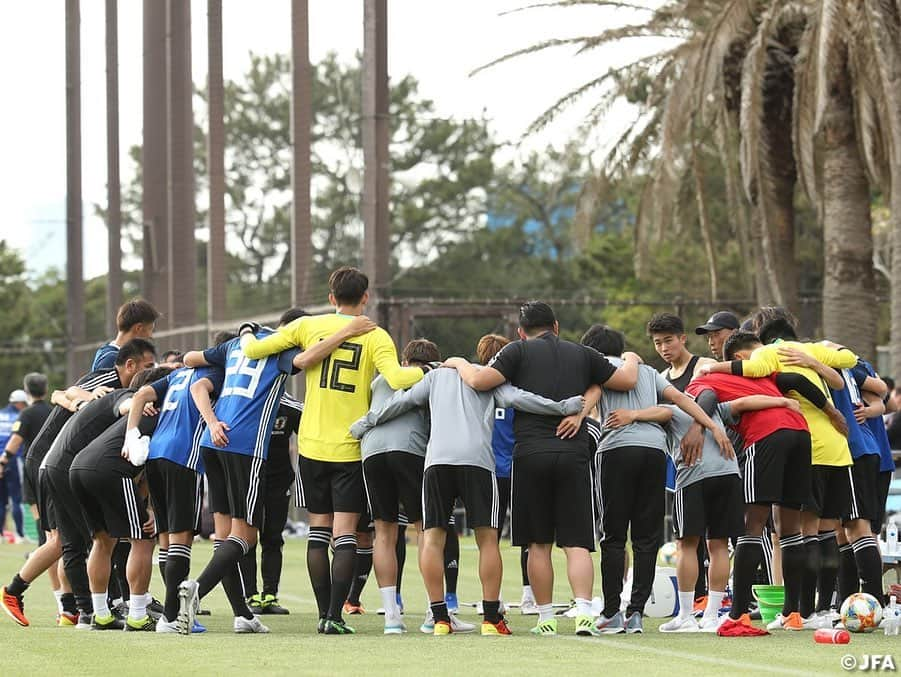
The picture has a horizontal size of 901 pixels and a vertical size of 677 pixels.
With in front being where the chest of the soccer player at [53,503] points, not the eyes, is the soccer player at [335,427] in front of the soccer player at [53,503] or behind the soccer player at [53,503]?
in front

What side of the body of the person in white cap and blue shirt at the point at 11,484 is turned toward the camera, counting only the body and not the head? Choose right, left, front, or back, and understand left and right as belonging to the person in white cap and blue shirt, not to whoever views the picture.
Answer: right

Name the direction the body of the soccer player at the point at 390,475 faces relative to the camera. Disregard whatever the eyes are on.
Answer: away from the camera

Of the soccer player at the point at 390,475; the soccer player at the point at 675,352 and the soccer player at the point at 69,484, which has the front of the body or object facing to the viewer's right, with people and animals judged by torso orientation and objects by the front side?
the soccer player at the point at 69,484

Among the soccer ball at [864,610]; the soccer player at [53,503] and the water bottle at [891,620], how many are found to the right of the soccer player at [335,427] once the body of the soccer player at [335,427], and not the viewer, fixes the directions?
2

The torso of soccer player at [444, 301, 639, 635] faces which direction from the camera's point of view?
away from the camera

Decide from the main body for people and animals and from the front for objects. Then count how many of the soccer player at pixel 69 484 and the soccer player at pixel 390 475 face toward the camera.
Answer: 0

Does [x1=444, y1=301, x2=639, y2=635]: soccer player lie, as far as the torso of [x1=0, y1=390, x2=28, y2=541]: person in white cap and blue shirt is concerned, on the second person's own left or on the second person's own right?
on the second person's own right

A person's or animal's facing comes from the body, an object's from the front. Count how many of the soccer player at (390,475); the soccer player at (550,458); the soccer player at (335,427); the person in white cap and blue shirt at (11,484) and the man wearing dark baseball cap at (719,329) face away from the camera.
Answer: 3

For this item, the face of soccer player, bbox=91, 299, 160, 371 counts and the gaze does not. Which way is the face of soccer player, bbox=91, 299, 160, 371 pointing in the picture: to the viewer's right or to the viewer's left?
to the viewer's right

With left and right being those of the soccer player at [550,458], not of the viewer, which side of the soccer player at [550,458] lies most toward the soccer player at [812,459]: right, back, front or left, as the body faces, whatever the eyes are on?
right

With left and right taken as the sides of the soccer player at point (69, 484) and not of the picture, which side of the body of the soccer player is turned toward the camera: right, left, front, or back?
right

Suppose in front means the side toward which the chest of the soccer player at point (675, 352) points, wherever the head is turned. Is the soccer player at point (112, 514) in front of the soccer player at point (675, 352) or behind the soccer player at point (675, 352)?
in front

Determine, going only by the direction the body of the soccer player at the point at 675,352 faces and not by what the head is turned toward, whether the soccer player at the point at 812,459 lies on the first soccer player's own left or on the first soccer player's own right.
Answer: on the first soccer player's own left

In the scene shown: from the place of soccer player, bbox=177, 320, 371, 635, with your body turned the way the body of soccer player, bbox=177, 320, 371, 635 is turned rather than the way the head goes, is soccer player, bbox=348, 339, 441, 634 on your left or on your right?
on your right
